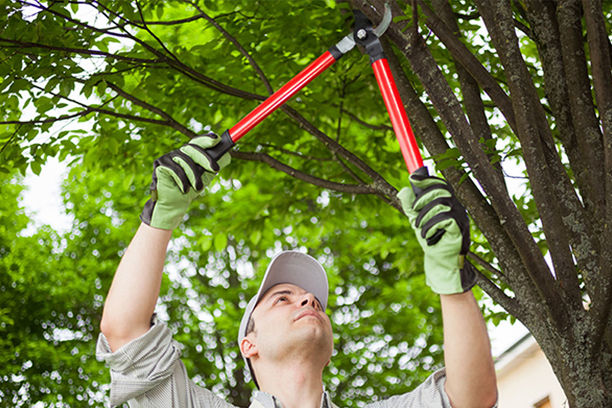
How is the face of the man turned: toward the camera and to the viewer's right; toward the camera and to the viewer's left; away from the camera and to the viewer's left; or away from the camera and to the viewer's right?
toward the camera and to the viewer's right

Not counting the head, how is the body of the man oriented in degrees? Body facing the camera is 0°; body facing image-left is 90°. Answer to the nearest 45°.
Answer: approximately 0°
